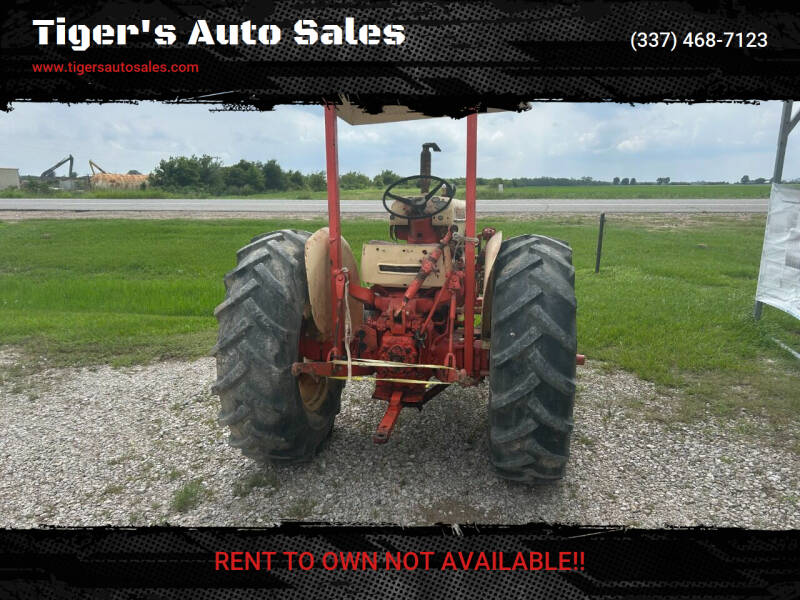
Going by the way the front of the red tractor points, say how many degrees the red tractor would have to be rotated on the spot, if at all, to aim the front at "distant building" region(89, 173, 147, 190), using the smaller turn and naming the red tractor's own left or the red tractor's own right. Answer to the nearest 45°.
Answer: approximately 45° to the red tractor's own left

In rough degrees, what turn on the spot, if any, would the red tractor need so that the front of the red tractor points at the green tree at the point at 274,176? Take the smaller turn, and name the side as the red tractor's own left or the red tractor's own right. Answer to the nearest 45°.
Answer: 0° — it already faces it

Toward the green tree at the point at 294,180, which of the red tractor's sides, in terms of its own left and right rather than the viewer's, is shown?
front

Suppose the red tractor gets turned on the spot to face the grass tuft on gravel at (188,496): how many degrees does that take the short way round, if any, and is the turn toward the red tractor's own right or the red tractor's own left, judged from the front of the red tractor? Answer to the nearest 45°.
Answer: approximately 90° to the red tractor's own left

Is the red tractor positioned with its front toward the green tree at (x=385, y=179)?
yes

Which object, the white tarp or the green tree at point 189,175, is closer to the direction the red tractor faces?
the green tree

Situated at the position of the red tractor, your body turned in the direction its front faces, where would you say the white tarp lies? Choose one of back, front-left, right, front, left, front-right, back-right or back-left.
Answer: front-right

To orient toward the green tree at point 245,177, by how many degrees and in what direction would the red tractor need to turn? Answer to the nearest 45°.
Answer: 0° — it already faces it

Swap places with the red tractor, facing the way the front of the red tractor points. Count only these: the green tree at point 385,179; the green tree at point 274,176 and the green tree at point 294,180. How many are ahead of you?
3

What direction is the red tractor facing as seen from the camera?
away from the camera

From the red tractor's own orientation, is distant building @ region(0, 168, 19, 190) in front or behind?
in front
